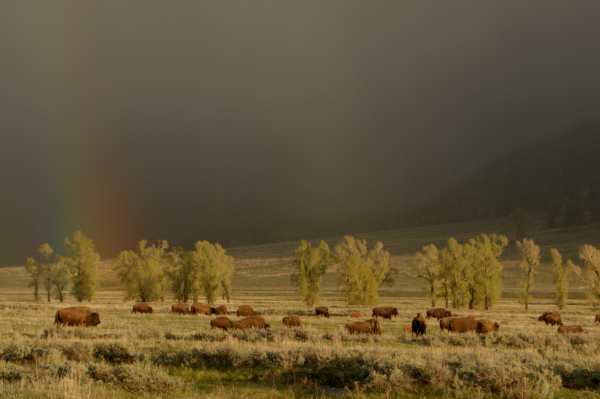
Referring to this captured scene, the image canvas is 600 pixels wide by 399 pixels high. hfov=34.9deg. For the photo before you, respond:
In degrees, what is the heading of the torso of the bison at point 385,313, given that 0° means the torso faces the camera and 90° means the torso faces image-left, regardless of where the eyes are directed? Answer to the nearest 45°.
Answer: approximately 270°

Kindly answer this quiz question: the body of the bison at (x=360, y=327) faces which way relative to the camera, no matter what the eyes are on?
to the viewer's right

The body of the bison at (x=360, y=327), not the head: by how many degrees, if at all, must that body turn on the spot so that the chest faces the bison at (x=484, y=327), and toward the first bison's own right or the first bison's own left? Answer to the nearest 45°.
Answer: approximately 45° to the first bison's own left

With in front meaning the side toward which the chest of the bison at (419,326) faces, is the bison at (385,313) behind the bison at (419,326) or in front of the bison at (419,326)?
behind

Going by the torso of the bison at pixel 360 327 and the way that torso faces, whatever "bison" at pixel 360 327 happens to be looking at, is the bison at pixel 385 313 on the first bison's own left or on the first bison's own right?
on the first bison's own left
